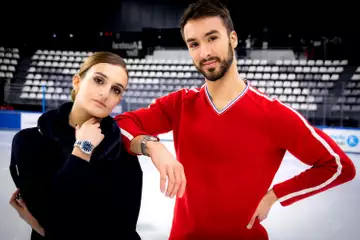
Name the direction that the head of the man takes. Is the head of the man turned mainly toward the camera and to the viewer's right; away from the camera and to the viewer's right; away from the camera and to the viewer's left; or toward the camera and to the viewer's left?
toward the camera and to the viewer's left

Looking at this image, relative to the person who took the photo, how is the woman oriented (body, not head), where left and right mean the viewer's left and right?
facing the viewer
